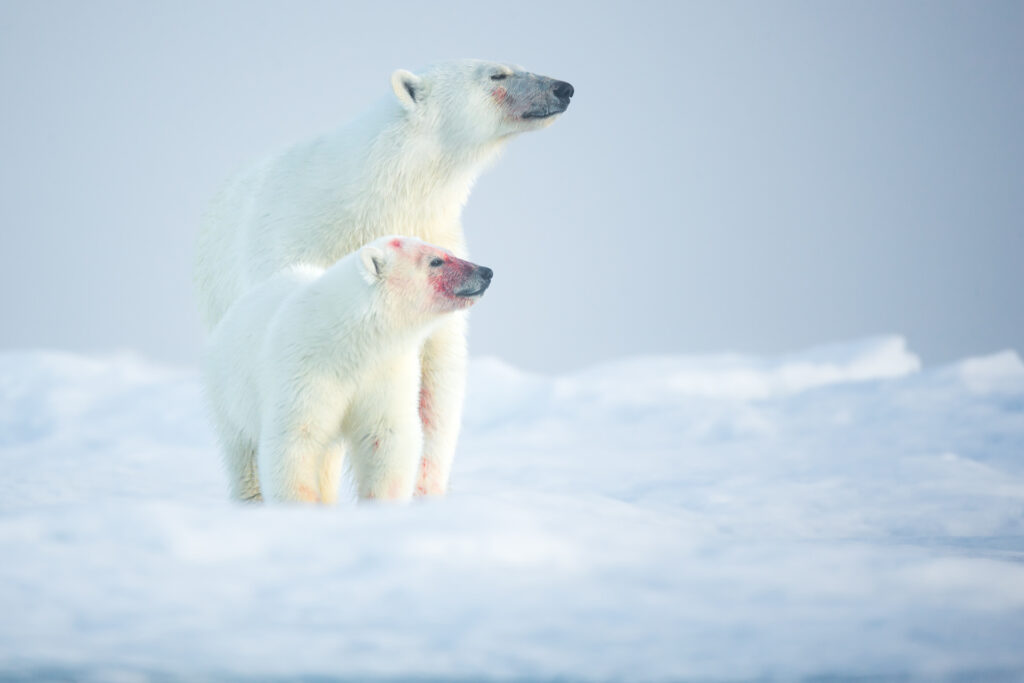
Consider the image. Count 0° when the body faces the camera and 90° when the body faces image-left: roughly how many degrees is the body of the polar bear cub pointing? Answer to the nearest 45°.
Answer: approximately 315°
